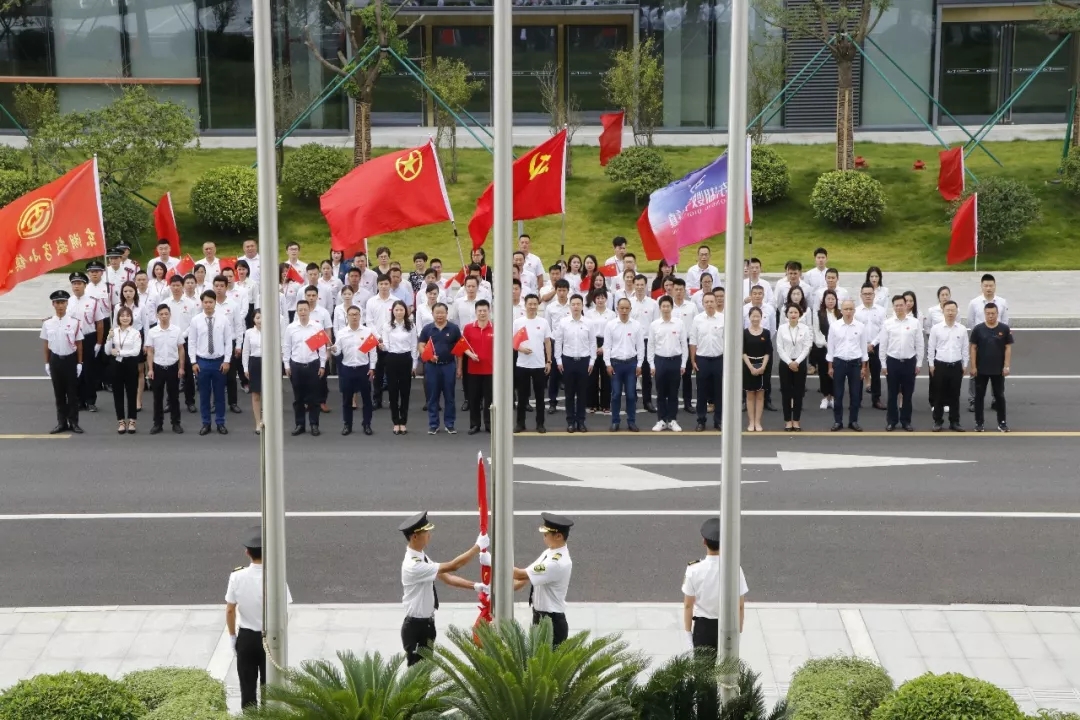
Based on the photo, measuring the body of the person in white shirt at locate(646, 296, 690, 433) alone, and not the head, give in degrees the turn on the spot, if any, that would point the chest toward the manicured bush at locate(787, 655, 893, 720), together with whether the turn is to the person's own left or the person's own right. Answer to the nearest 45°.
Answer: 0° — they already face it

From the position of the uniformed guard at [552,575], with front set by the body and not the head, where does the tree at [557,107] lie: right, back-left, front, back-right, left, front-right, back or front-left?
right

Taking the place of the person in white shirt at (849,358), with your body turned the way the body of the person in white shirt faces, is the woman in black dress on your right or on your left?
on your right

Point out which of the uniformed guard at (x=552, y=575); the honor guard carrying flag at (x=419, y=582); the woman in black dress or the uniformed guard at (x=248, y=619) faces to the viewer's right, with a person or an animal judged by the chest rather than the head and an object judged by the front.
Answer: the honor guard carrying flag

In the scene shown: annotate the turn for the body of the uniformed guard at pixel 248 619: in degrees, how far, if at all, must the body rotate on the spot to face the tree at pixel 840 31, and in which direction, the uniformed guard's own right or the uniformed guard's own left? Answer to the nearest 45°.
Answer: approximately 45° to the uniformed guard's own right

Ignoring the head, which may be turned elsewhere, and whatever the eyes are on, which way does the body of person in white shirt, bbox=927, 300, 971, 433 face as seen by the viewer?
toward the camera

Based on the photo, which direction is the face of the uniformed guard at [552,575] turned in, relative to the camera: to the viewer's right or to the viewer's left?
to the viewer's left

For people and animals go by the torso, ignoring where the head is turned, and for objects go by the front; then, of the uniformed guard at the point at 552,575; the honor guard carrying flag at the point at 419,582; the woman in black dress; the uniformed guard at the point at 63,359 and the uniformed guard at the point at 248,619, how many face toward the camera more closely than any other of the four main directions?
2

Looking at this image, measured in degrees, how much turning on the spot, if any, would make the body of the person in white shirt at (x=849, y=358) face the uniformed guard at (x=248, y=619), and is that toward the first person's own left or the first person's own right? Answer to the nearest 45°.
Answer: approximately 45° to the first person's own right

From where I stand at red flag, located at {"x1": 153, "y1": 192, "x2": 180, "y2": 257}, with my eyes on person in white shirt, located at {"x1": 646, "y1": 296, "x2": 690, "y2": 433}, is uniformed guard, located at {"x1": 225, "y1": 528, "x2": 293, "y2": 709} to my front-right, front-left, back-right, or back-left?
front-right

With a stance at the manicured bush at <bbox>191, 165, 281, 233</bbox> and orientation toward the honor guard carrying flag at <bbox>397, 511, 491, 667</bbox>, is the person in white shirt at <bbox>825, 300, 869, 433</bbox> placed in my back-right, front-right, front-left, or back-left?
front-left

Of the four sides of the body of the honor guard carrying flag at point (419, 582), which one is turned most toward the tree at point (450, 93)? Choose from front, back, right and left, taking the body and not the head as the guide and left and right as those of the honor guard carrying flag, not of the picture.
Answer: left

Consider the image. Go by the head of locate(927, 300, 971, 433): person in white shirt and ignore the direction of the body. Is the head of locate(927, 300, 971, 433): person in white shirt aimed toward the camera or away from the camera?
toward the camera

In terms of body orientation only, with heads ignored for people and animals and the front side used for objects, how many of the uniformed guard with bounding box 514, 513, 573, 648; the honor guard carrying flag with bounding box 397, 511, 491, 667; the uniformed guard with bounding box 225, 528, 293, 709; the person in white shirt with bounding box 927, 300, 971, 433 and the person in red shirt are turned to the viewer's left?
1

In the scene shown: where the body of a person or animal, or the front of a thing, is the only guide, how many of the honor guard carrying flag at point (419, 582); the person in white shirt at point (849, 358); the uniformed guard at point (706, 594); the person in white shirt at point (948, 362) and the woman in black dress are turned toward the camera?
3

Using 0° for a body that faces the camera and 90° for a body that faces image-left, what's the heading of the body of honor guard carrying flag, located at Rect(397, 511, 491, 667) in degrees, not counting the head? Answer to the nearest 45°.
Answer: approximately 270°

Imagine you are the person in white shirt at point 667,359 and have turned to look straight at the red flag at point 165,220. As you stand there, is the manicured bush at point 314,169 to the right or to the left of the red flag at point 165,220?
right

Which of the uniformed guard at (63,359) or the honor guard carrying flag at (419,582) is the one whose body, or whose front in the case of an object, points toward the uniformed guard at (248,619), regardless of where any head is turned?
the uniformed guard at (63,359)
